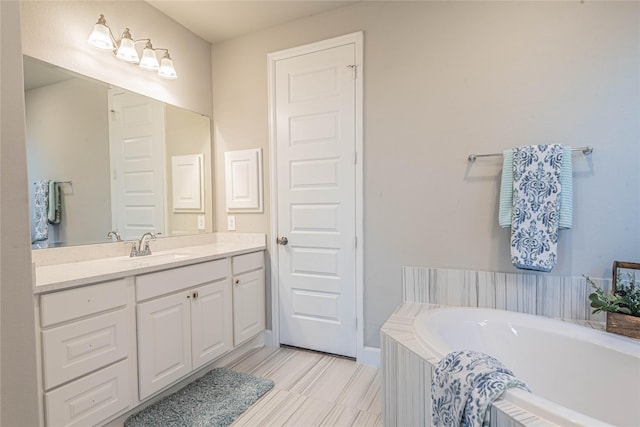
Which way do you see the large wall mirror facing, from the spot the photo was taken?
facing the viewer and to the right of the viewer

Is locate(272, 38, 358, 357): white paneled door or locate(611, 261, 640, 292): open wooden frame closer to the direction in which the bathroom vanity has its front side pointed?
the open wooden frame

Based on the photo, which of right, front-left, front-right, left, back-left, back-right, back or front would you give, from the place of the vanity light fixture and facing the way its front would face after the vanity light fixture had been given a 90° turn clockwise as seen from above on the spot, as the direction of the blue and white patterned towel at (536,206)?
left

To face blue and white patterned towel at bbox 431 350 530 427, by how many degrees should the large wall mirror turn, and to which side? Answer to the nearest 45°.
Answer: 0° — it already faces it

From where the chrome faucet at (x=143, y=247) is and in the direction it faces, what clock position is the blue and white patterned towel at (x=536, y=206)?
The blue and white patterned towel is roughly at 12 o'clock from the chrome faucet.

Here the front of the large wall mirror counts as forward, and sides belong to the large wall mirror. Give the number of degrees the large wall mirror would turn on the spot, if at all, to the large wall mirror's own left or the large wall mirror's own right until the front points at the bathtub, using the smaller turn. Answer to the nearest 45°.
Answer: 0° — it already faces it

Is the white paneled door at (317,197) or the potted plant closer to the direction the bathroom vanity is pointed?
the potted plant

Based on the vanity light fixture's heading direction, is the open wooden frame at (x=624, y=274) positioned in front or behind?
in front

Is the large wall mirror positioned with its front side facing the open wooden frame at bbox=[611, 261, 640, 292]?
yes

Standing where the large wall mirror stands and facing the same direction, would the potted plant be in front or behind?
in front

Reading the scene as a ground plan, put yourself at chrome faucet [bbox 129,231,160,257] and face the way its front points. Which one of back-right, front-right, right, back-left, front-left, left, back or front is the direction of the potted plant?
front
